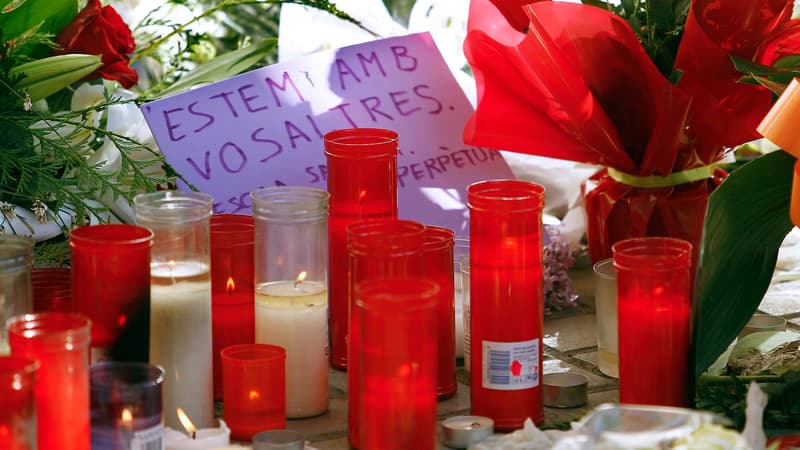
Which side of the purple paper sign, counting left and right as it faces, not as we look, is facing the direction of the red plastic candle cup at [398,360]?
front

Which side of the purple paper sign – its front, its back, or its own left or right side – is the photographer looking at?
front

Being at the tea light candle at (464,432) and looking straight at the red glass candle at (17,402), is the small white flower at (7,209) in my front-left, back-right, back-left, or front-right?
front-right

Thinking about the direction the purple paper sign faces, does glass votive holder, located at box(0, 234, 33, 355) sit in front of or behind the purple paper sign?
in front

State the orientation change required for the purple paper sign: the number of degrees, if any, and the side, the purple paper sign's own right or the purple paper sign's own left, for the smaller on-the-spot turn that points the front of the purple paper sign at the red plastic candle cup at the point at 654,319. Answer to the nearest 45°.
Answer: approximately 45° to the purple paper sign's own left
